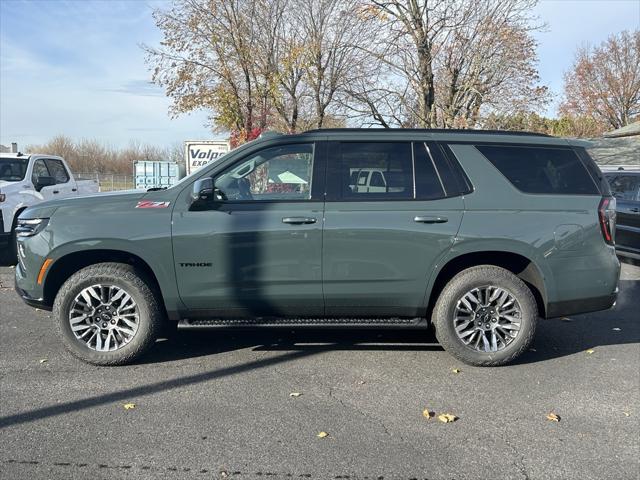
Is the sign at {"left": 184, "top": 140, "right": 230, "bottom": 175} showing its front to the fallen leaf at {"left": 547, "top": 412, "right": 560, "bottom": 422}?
yes

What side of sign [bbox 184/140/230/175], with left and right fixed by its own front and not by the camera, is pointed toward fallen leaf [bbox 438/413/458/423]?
front

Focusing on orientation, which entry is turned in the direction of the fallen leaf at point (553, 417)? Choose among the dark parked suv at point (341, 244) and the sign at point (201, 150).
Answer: the sign

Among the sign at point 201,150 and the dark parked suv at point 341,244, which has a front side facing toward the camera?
the sign

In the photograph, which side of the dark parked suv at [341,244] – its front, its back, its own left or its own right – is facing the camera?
left

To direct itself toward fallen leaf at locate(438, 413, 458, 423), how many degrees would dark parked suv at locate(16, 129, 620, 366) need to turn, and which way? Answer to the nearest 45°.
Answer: approximately 135° to its left

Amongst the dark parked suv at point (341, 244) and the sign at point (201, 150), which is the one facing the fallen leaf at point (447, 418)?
the sign

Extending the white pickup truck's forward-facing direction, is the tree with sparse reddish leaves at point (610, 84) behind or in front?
behind

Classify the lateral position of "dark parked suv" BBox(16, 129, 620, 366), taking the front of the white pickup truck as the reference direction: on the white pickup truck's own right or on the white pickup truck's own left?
on the white pickup truck's own left

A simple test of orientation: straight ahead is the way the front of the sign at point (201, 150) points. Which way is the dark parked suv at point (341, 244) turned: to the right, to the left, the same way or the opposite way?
to the right

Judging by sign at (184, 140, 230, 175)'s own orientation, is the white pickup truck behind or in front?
in front

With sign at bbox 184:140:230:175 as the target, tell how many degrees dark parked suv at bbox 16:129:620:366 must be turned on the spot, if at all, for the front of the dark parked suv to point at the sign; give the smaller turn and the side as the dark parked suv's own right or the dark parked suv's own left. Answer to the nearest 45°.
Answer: approximately 90° to the dark parked suv's own right

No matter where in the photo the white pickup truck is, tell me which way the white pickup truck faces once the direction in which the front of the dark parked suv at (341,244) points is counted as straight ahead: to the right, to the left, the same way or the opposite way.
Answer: to the left

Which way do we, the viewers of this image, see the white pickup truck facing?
facing the viewer and to the left of the viewer

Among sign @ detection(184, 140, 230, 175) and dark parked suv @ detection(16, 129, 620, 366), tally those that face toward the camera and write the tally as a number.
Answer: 1

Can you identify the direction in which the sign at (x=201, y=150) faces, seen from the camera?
facing the viewer
